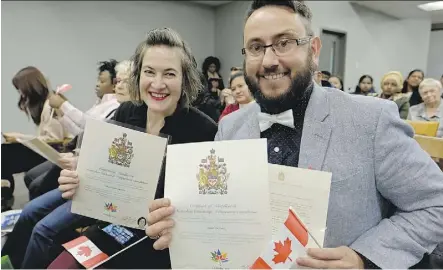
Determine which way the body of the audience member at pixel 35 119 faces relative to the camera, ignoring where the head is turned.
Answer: to the viewer's left

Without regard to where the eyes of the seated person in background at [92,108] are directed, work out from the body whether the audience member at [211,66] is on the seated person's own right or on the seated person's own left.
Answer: on the seated person's own right

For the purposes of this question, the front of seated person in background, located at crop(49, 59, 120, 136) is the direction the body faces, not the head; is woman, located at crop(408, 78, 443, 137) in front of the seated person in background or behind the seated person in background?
behind

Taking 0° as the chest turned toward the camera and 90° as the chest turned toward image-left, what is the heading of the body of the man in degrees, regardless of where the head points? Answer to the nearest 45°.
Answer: approximately 45°

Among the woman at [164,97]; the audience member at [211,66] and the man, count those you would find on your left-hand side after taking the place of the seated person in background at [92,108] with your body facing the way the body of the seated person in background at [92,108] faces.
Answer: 2
